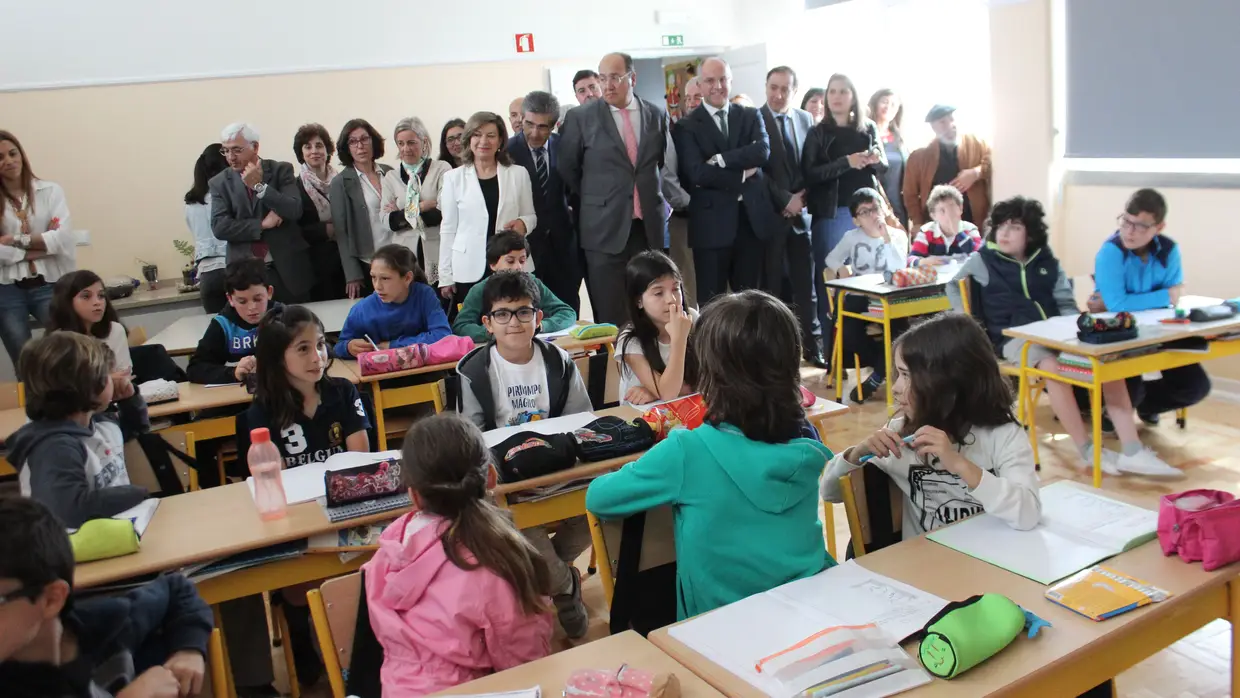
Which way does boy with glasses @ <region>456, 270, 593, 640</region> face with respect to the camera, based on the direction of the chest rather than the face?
toward the camera

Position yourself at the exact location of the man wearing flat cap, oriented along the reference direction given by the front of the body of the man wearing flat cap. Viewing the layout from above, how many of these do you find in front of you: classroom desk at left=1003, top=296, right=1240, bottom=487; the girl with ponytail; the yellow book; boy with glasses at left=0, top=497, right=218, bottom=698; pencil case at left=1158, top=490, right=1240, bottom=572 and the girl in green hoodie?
6

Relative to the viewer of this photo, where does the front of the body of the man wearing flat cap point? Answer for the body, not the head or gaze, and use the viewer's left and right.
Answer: facing the viewer

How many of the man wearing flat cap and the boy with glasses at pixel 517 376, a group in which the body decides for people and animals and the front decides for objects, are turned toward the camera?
2

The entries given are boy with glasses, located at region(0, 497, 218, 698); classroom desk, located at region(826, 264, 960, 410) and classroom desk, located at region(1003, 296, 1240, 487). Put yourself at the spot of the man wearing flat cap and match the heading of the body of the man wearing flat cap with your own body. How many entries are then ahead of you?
3

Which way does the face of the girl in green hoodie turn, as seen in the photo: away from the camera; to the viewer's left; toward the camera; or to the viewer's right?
away from the camera

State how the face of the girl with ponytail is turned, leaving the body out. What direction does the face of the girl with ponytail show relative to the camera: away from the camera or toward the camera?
away from the camera

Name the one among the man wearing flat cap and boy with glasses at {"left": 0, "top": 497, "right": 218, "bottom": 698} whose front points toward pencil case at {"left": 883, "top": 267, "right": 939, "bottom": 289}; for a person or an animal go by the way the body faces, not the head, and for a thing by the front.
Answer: the man wearing flat cap

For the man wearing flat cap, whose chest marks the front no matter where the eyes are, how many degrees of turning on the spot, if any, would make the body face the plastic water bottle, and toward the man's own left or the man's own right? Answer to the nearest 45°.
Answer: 0° — they already face it
